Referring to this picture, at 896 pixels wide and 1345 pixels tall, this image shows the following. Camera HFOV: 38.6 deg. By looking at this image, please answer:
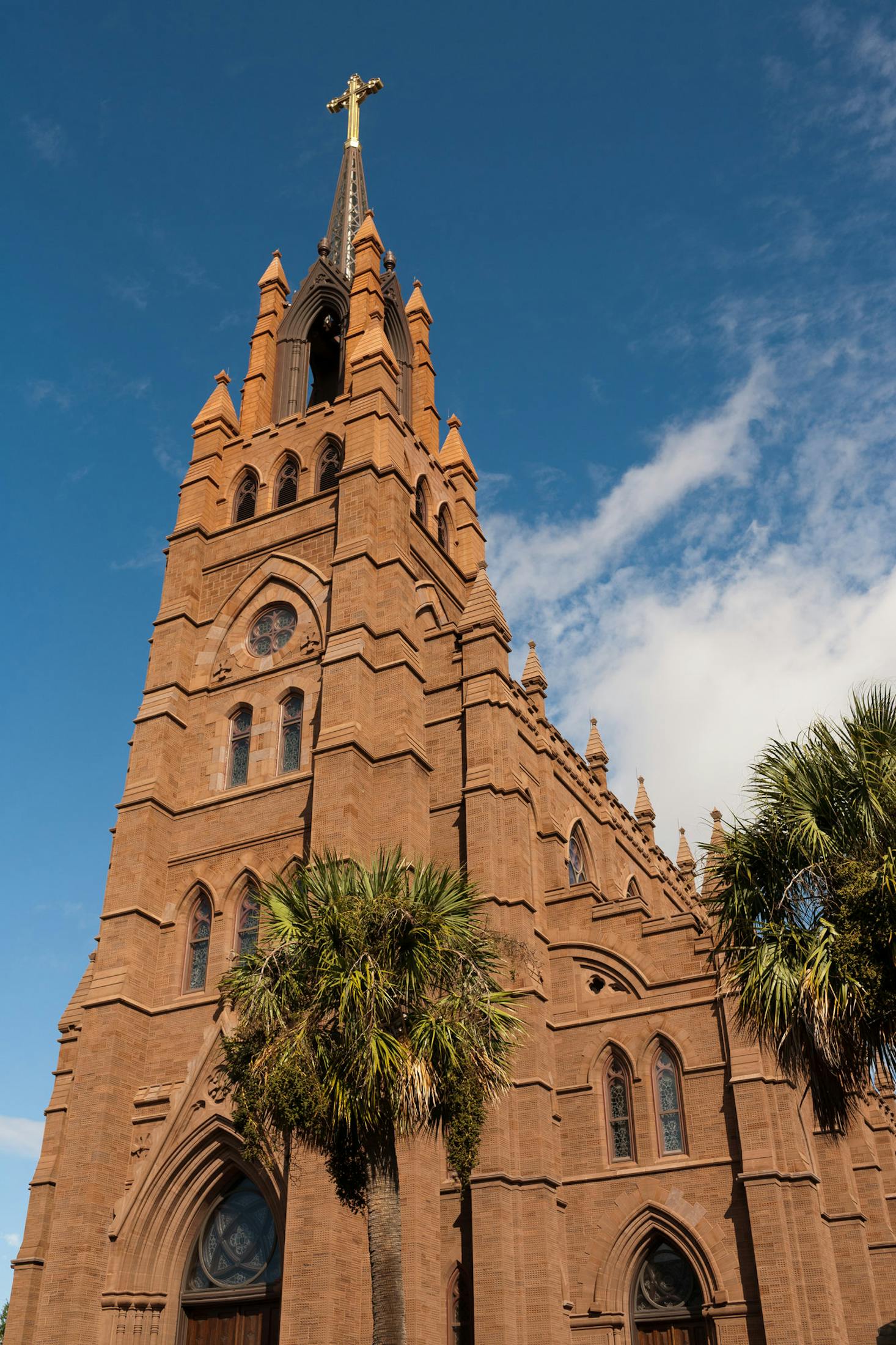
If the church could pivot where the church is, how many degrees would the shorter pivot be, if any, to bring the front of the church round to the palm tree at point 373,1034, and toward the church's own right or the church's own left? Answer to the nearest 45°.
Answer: approximately 45° to the church's own left

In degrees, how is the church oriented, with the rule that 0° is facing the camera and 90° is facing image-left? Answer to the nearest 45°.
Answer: approximately 45°

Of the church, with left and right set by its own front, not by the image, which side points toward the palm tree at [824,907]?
left
